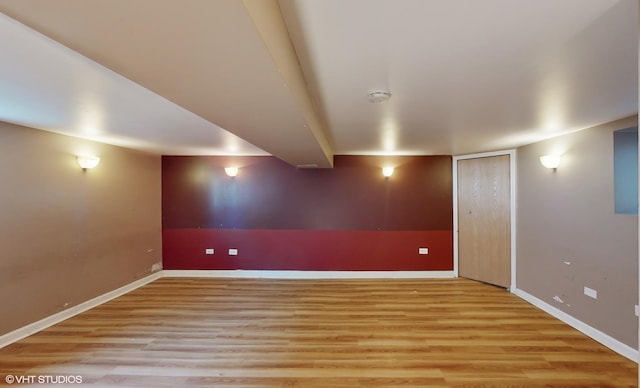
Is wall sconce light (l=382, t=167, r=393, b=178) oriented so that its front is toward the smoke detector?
yes

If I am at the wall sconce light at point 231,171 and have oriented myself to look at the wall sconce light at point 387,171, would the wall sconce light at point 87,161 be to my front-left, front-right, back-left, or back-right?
back-right

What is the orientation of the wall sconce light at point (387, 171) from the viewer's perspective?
toward the camera

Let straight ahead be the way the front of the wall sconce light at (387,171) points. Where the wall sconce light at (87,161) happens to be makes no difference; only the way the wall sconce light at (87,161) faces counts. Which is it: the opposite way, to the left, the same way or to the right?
to the left

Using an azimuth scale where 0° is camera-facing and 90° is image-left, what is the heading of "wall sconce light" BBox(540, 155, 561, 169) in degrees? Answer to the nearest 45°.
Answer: approximately 45°

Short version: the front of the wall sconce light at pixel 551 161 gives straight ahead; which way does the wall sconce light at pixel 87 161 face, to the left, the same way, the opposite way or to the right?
the opposite way

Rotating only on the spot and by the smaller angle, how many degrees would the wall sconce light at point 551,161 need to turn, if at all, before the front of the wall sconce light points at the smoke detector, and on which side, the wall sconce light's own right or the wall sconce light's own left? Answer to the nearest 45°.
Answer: approximately 45° to the wall sconce light's own left

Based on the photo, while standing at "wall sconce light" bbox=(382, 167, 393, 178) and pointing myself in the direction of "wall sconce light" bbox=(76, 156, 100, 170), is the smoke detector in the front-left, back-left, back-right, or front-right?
front-left

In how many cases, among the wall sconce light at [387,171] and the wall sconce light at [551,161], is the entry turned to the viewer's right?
0

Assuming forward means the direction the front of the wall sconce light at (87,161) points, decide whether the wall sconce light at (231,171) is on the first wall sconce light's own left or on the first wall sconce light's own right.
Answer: on the first wall sconce light's own left

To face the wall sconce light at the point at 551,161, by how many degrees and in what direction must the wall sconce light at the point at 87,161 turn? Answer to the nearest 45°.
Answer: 0° — it already faces it

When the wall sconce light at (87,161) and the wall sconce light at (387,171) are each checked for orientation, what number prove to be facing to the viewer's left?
0

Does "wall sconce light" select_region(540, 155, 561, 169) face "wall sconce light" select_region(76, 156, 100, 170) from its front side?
yes

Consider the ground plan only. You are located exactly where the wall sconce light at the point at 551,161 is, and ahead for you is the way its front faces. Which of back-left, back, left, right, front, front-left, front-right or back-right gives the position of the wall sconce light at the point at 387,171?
front-right

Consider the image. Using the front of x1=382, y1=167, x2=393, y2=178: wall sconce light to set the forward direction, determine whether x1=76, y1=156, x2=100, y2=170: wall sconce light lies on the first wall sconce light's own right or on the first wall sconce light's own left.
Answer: on the first wall sconce light's own right
